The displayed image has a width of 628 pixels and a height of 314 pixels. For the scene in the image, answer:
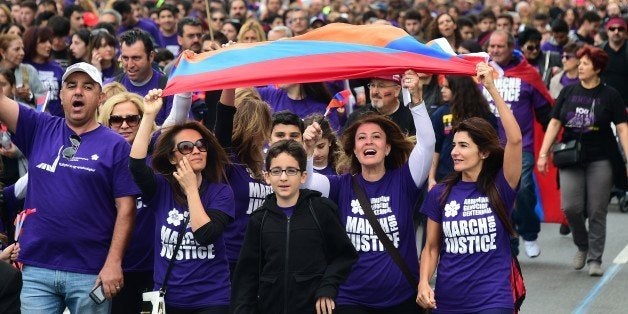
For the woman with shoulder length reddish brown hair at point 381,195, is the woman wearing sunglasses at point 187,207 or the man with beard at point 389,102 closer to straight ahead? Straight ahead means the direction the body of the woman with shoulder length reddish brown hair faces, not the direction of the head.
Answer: the woman wearing sunglasses

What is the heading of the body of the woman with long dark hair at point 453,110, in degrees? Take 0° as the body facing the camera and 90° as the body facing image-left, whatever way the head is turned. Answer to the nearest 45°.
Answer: approximately 45°

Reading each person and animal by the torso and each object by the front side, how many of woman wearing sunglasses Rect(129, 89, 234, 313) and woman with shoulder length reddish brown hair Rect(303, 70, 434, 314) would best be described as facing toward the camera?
2

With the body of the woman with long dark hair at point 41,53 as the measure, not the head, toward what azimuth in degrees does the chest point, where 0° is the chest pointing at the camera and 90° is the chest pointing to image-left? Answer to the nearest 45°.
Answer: approximately 315°

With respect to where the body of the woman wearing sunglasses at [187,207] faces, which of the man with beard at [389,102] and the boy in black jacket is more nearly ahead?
the boy in black jacket

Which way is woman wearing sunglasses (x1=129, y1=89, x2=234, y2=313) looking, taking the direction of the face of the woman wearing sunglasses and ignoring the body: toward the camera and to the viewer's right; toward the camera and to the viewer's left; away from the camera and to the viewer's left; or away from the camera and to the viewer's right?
toward the camera and to the viewer's right
